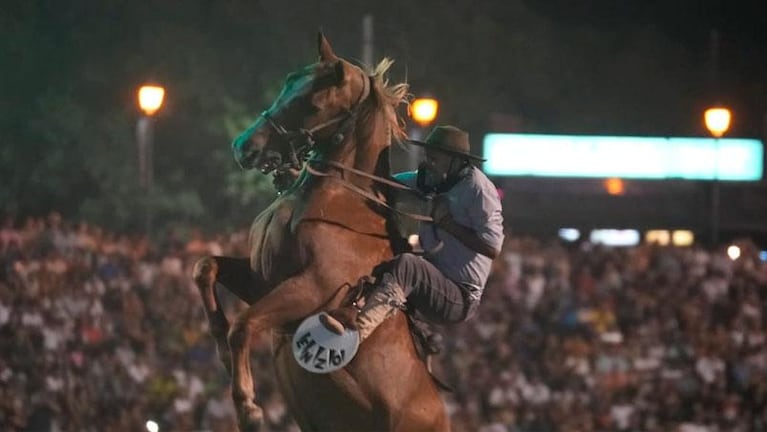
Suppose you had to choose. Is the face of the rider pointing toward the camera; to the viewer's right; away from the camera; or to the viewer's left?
to the viewer's left

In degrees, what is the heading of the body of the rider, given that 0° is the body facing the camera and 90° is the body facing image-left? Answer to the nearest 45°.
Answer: approximately 90°

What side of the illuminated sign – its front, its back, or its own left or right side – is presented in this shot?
front

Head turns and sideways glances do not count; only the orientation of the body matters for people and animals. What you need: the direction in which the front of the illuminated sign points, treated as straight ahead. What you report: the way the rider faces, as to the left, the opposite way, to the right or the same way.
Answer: to the right

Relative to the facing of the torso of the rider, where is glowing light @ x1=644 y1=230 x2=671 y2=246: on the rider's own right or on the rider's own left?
on the rider's own right

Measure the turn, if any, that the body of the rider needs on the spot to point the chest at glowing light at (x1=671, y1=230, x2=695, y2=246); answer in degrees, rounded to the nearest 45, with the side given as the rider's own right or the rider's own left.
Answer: approximately 90° to the rider's own right

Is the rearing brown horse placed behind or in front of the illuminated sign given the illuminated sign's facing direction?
in front
